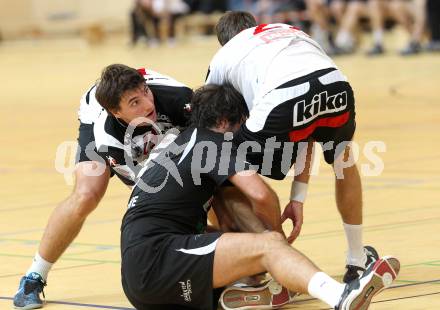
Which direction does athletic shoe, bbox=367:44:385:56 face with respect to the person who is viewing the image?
facing the viewer and to the left of the viewer

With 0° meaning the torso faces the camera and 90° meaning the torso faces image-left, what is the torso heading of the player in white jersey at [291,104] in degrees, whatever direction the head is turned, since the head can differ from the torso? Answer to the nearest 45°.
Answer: approximately 135°

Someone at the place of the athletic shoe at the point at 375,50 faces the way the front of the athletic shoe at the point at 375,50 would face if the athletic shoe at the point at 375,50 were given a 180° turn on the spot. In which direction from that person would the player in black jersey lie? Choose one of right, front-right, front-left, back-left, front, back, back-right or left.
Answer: back-right

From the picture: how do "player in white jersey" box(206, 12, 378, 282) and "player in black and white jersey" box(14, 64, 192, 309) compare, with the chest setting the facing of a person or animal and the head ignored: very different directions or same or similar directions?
very different directions

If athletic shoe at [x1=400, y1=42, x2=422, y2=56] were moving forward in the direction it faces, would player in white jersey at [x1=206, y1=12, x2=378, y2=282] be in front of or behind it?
in front

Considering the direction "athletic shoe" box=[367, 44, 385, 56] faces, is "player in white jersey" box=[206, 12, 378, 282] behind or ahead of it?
ahead

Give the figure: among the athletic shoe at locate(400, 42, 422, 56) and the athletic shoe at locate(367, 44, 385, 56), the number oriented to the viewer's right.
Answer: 0

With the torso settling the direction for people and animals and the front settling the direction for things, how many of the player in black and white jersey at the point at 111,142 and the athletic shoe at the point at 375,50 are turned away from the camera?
0

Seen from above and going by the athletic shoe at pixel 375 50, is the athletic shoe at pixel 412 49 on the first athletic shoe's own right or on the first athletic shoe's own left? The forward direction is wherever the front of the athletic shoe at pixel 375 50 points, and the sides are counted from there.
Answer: on the first athletic shoe's own left

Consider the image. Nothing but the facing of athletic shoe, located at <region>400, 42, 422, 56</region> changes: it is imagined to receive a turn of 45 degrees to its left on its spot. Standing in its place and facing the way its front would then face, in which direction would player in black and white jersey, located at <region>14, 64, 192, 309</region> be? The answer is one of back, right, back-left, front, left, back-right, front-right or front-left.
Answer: front

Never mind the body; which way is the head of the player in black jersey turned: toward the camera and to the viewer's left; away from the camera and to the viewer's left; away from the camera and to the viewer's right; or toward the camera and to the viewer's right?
away from the camera and to the viewer's right

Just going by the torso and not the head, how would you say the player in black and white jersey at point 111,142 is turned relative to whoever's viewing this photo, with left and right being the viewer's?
facing the viewer and to the right of the viewer

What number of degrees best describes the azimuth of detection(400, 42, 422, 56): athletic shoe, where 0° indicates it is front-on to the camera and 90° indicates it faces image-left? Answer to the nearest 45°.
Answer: approximately 45°

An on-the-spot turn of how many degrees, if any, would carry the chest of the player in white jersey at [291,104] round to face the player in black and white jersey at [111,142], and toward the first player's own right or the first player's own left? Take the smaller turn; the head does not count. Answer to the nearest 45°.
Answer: approximately 45° to the first player's own left
